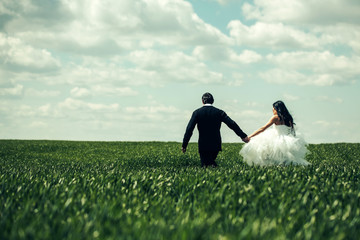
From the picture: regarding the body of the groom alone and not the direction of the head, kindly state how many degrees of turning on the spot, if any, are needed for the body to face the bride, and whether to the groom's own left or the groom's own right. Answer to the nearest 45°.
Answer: approximately 90° to the groom's own right

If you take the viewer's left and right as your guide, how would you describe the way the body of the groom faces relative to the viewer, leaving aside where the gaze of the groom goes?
facing away from the viewer

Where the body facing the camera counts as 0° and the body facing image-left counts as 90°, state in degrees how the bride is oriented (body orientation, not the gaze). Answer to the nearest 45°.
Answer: approximately 135°

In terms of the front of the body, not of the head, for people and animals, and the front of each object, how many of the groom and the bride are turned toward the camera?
0

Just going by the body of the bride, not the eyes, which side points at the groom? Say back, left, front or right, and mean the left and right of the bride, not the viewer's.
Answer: left
